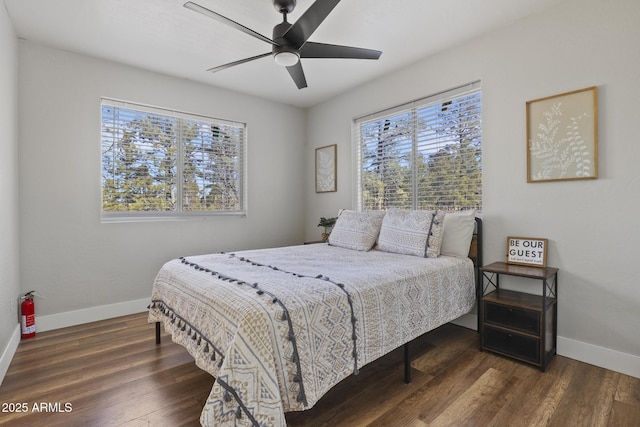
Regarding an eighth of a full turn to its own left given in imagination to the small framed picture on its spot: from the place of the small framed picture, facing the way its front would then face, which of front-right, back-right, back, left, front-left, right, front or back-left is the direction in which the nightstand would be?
front-left

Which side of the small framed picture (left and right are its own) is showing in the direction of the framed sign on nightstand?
left

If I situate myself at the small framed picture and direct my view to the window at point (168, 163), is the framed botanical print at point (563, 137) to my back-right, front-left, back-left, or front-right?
back-left

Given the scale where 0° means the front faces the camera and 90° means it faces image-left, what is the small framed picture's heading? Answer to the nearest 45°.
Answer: approximately 45°

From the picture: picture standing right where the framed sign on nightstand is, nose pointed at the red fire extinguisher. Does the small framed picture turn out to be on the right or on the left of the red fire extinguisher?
right

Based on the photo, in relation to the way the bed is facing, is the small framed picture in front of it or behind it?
behind

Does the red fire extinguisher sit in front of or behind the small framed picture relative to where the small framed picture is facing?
in front

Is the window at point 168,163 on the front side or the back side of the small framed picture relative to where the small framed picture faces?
on the front side

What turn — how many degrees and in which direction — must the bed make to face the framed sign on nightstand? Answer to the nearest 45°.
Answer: approximately 135° to its left

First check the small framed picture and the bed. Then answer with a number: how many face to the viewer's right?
0

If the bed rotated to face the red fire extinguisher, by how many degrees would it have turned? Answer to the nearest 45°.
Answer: approximately 45° to its right

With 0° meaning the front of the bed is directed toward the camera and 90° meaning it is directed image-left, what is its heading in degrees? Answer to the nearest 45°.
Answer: approximately 45°
